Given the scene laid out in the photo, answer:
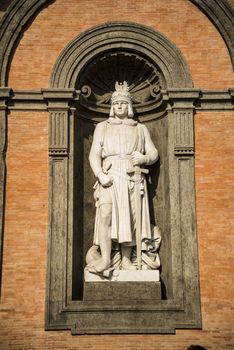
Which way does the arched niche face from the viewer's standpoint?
toward the camera

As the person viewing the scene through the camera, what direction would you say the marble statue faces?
facing the viewer
